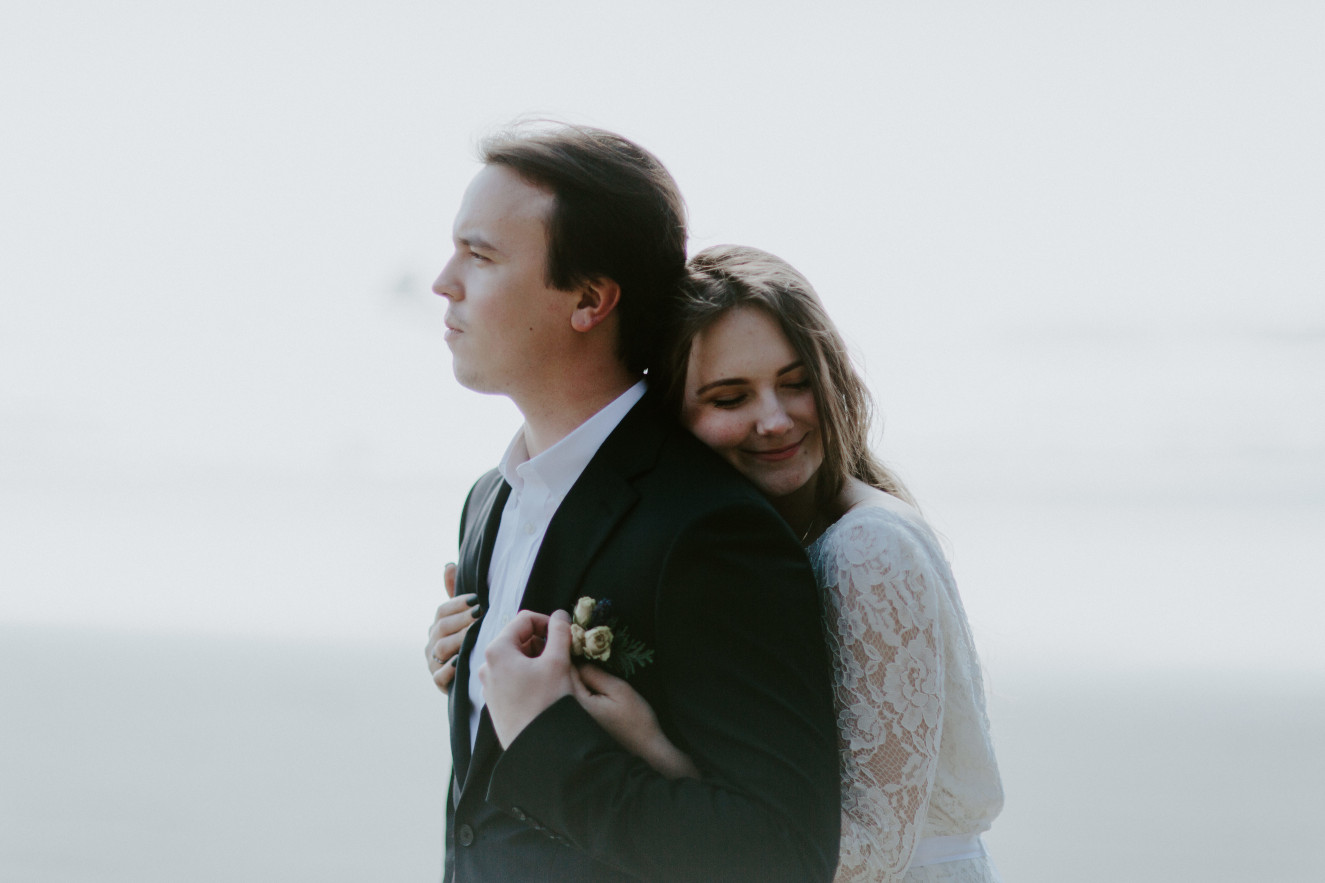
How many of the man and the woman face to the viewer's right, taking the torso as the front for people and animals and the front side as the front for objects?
0

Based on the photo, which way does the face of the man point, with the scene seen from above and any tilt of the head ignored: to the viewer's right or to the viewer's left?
to the viewer's left

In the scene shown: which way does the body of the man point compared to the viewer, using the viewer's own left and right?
facing the viewer and to the left of the viewer

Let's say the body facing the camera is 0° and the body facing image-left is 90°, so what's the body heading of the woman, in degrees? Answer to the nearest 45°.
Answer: approximately 90°
